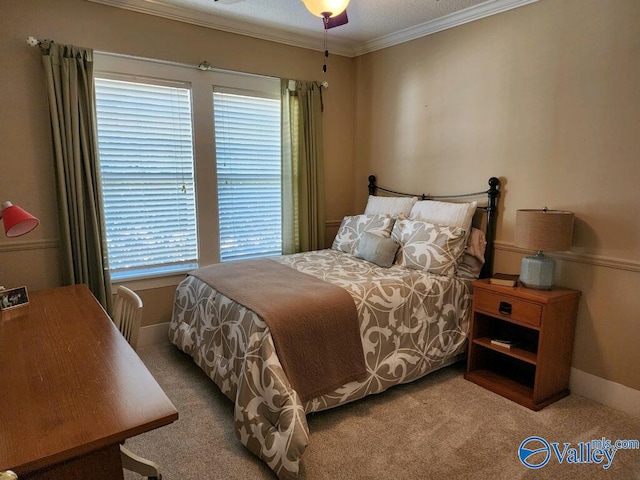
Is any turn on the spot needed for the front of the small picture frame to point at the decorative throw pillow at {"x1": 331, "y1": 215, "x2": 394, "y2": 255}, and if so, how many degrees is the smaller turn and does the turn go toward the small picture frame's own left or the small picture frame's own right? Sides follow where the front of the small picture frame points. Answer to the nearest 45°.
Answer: approximately 45° to the small picture frame's own left

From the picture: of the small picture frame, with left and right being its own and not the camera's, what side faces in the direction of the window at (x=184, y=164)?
left

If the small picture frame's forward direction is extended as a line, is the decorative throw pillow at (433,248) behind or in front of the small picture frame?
in front

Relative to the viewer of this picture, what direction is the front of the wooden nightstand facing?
facing the viewer and to the left of the viewer

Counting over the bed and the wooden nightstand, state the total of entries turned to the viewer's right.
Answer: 0

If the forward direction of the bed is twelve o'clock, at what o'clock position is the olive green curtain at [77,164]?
The olive green curtain is roughly at 2 o'clock from the bed.

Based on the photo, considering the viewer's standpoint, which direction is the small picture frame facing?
facing the viewer and to the right of the viewer

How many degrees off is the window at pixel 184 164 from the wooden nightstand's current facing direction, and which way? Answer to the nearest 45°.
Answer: approximately 45° to its right

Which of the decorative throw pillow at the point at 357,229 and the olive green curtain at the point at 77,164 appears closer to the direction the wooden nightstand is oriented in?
the olive green curtain

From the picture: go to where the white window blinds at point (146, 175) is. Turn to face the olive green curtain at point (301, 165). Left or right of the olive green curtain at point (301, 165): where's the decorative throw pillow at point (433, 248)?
right

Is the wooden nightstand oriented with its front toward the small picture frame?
yes
